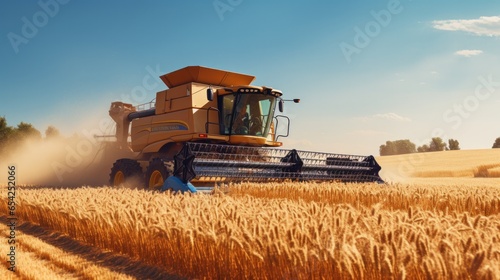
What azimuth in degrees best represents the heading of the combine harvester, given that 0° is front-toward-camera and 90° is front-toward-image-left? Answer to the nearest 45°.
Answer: approximately 315°

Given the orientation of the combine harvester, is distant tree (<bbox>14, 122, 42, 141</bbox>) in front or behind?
behind
